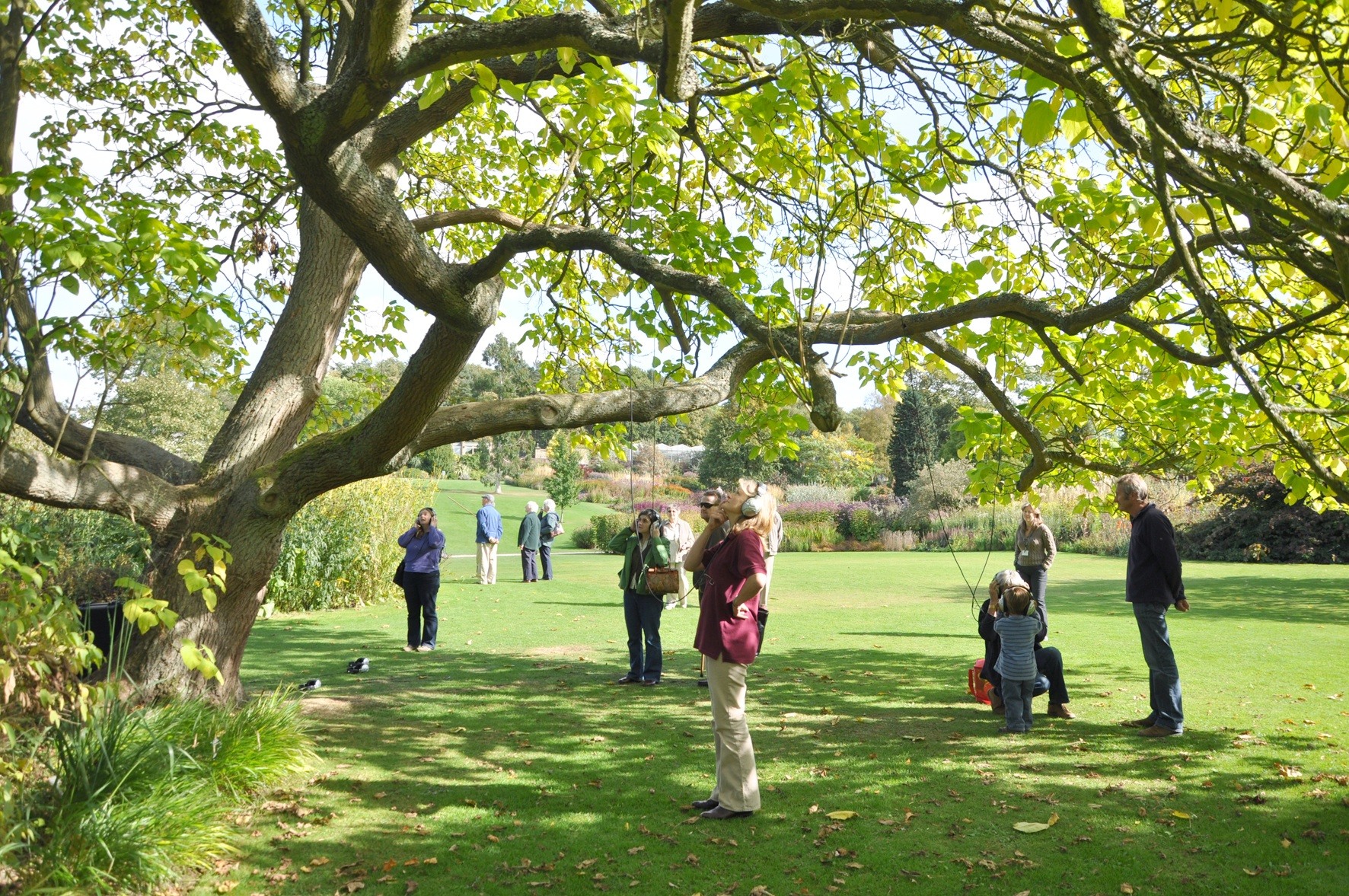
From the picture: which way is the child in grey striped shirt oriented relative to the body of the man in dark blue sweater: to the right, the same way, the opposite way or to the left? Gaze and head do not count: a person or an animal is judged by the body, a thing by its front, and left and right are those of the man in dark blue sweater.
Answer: to the right

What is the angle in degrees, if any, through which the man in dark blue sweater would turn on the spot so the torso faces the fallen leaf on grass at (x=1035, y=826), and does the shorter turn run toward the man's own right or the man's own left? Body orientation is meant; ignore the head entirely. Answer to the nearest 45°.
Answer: approximately 90° to the man's own left

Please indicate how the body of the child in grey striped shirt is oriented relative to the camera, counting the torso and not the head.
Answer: away from the camera

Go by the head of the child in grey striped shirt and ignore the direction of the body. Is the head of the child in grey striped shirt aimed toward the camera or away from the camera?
away from the camera

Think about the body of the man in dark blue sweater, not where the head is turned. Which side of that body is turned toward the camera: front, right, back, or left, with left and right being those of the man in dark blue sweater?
left

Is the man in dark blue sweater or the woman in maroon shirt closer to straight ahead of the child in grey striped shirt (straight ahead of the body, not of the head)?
the man in dark blue sweater

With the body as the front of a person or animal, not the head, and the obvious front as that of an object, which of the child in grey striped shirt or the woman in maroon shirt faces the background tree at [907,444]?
the child in grey striped shirt
